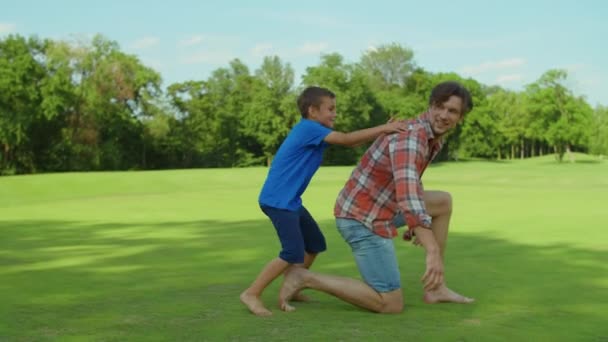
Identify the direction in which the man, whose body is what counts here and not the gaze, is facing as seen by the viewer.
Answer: to the viewer's right

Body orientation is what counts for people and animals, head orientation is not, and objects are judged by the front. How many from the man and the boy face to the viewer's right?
2

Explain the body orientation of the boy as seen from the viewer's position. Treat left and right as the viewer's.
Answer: facing to the right of the viewer

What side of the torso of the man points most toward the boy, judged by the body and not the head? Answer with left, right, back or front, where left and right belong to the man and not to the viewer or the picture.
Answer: back

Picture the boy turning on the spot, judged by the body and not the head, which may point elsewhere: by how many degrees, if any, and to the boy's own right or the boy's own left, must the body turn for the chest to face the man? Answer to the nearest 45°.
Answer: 0° — they already face them
